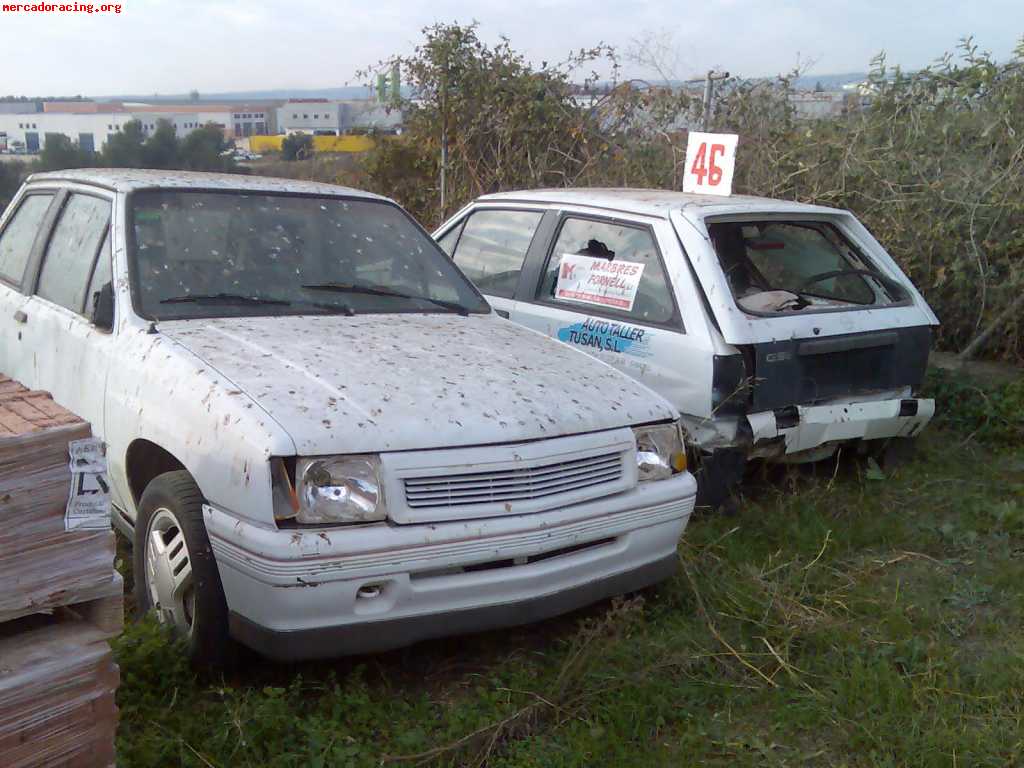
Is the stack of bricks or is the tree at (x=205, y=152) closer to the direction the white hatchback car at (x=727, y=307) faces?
the tree

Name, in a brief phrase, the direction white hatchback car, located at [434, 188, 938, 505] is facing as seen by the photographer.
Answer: facing away from the viewer and to the left of the viewer

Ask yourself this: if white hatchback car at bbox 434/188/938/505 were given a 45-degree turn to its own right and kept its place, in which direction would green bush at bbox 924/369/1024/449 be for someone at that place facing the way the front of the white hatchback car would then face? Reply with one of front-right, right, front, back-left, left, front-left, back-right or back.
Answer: front-right

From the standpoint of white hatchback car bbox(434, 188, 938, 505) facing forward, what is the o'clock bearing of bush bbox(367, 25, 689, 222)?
The bush is roughly at 1 o'clock from the white hatchback car.

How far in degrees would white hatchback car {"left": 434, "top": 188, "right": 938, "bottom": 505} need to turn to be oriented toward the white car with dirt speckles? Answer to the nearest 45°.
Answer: approximately 90° to its left

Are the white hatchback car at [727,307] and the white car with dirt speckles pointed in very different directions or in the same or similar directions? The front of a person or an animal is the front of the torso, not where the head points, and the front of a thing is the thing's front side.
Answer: very different directions

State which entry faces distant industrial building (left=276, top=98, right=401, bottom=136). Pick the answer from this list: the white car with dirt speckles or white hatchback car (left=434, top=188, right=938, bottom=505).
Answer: the white hatchback car

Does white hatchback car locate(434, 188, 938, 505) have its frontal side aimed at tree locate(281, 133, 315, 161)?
yes

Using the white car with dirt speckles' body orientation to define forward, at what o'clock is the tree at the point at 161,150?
The tree is roughly at 7 o'clock from the white car with dirt speckles.

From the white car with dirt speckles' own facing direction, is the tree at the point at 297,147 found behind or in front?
behind

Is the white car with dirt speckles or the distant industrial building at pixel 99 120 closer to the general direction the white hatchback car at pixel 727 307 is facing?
the distant industrial building

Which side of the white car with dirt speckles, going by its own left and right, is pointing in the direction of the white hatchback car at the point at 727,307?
left

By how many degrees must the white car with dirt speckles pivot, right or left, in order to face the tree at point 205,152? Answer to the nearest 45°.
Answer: approximately 135° to its left

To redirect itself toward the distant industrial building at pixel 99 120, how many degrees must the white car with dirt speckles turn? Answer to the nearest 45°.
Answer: approximately 135° to its left

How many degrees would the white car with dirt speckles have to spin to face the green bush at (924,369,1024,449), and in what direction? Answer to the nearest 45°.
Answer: approximately 90° to its left

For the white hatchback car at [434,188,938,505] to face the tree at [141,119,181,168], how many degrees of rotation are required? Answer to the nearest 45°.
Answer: approximately 45° to its left

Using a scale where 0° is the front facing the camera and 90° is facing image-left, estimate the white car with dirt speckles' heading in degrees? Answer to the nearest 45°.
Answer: approximately 315°
